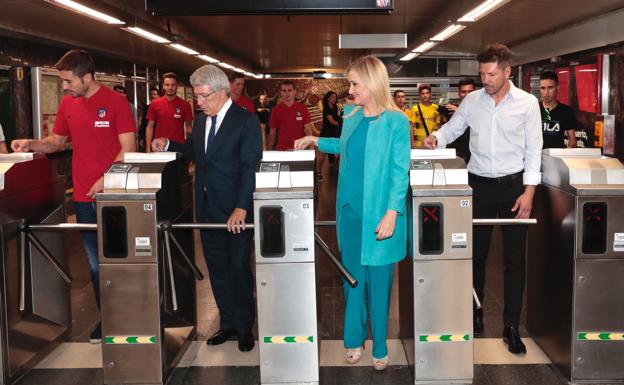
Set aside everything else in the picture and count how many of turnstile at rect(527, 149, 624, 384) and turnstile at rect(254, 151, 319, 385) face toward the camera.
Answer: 2

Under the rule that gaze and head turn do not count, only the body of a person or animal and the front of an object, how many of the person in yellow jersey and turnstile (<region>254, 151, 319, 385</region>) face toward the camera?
2

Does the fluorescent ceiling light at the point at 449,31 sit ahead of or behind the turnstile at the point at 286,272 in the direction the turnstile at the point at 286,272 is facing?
behind

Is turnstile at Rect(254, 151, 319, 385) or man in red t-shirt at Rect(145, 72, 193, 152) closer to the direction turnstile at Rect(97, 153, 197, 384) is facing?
the turnstile

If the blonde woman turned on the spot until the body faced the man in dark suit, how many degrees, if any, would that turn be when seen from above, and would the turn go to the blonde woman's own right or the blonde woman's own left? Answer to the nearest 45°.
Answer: approximately 90° to the blonde woman's own right

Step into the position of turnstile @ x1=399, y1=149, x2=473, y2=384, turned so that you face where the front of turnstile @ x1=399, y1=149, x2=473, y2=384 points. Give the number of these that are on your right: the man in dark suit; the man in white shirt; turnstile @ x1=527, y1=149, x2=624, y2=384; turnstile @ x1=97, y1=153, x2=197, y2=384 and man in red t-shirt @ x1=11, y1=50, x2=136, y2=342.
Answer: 3

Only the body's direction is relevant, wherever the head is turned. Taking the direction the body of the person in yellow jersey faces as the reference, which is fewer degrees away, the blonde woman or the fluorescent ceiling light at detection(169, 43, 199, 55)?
the blonde woman
